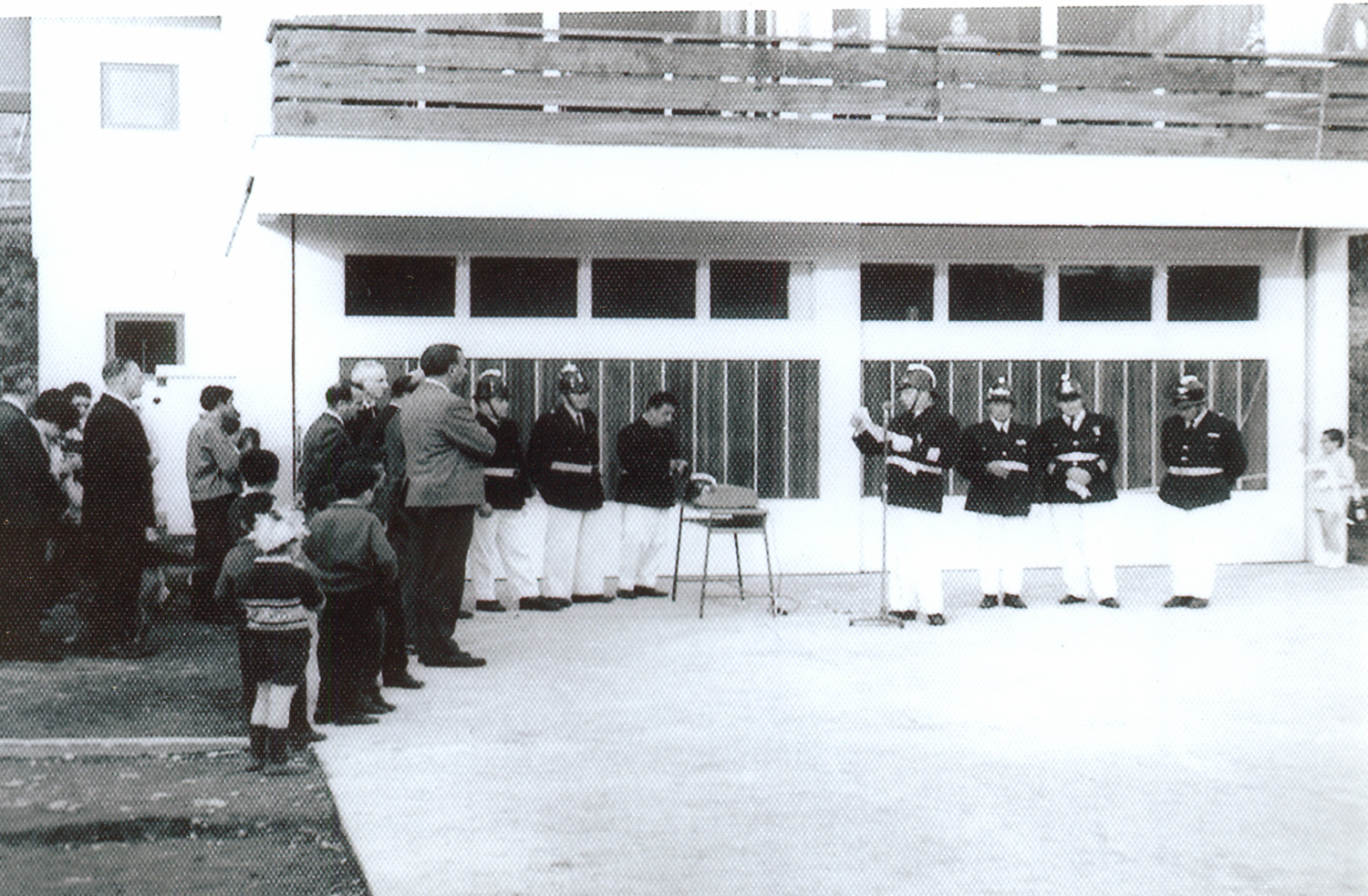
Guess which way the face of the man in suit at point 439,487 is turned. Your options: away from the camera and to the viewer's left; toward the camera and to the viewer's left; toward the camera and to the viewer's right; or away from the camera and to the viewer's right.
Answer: away from the camera and to the viewer's right

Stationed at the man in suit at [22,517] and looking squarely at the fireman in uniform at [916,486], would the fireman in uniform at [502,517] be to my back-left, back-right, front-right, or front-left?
front-left

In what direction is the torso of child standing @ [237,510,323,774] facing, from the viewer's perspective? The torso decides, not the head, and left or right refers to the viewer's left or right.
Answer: facing away from the viewer and to the right of the viewer

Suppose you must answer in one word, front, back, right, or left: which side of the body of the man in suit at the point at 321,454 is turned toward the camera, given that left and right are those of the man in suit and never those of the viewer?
right

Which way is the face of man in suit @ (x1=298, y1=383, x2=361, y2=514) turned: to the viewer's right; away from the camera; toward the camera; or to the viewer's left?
to the viewer's right

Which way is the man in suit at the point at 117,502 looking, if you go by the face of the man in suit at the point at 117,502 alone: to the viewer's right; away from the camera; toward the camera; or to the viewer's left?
to the viewer's right

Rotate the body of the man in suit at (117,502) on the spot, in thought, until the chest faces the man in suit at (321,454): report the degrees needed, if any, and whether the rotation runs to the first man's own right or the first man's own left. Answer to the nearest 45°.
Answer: approximately 45° to the first man's own right

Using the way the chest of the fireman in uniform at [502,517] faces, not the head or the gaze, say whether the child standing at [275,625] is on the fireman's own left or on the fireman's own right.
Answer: on the fireman's own right

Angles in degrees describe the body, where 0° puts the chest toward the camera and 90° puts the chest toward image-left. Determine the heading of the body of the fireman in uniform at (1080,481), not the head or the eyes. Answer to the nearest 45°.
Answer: approximately 0°

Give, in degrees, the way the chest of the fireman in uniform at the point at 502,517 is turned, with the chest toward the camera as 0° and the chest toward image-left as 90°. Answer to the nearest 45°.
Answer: approximately 315°

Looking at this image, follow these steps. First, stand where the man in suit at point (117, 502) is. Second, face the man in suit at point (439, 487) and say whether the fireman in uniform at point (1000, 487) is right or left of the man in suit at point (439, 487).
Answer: left
